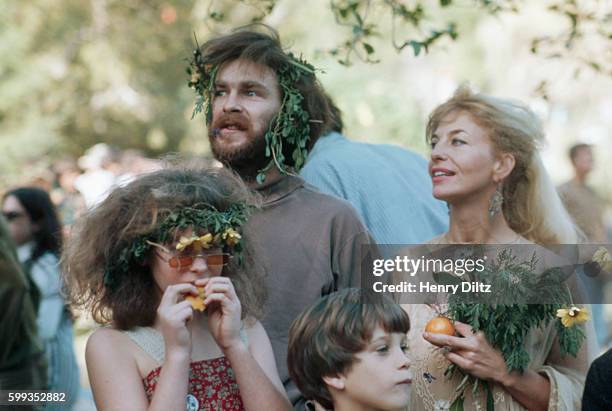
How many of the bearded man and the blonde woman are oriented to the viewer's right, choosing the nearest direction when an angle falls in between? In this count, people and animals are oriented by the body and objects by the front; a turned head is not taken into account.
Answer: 0

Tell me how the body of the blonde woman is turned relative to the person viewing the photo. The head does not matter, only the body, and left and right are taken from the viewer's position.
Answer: facing the viewer and to the left of the viewer

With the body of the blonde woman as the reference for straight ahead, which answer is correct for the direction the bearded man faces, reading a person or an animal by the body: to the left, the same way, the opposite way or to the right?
the same way

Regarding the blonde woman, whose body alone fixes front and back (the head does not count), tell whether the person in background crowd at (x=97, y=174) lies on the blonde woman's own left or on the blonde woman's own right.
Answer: on the blonde woman's own right

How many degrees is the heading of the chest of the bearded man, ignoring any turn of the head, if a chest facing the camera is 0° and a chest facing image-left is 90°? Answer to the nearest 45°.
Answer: approximately 45°

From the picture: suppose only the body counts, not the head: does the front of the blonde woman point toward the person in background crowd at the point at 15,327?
no

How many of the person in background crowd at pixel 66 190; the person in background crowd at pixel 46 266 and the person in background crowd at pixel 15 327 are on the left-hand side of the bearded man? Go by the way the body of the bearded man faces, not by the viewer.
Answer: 0

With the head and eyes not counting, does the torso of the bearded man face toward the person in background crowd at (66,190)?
no

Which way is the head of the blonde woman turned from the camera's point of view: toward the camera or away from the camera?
toward the camera

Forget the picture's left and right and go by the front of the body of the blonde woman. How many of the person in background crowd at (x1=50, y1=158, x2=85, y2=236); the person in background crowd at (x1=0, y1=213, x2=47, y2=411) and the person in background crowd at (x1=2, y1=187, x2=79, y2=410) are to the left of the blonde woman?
0

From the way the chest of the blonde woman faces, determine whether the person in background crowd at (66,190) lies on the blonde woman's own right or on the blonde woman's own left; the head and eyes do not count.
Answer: on the blonde woman's own right
